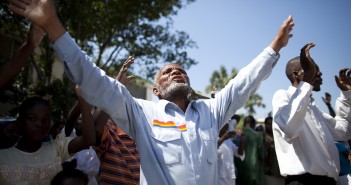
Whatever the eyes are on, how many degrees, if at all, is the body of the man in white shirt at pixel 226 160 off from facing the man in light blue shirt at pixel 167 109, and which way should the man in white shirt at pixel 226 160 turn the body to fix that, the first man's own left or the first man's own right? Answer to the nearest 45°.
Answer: approximately 45° to the first man's own right

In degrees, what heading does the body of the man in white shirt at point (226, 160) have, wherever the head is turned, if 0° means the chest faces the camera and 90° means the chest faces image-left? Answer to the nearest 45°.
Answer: approximately 315°
